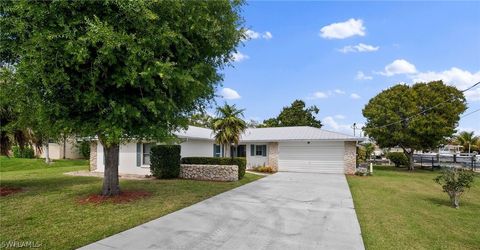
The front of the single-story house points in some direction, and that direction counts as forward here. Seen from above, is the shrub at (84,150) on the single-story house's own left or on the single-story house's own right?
on the single-story house's own right

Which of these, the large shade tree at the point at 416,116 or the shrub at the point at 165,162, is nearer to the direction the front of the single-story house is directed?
the shrub

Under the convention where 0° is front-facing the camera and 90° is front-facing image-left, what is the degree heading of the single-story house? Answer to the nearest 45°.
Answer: approximately 0°

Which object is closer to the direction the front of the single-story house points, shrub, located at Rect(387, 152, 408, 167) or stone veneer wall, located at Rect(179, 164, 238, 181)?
the stone veneer wall

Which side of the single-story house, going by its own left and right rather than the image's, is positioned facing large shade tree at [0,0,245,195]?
front

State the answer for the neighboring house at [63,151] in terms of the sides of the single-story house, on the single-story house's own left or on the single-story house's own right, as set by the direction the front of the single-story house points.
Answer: on the single-story house's own right

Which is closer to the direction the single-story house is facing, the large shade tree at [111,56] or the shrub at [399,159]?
the large shade tree

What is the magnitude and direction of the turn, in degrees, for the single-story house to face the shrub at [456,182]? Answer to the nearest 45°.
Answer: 0° — it already faces it

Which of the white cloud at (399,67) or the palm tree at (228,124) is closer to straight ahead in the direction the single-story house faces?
the palm tree

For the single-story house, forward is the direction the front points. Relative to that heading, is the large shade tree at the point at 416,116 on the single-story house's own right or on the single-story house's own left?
on the single-story house's own left
